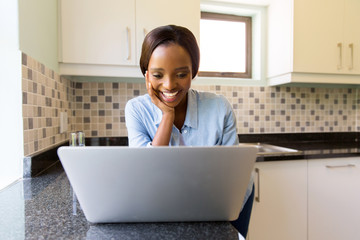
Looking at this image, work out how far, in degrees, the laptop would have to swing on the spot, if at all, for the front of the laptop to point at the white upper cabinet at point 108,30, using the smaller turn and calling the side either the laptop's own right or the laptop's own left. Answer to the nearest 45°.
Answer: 0° — it already faces it

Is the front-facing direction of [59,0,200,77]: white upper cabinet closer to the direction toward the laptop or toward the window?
the laptop

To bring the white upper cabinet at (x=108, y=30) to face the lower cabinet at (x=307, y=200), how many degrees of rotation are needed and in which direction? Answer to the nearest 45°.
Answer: approximately 90° to its left

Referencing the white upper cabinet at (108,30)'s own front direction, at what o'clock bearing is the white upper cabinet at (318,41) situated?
the white upper cabinet at (318,41) is roughly at 9 o'clock from the white upper cabinet at (108,30).

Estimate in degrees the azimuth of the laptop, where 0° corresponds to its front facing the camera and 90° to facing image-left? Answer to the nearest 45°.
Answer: approximately 180°
